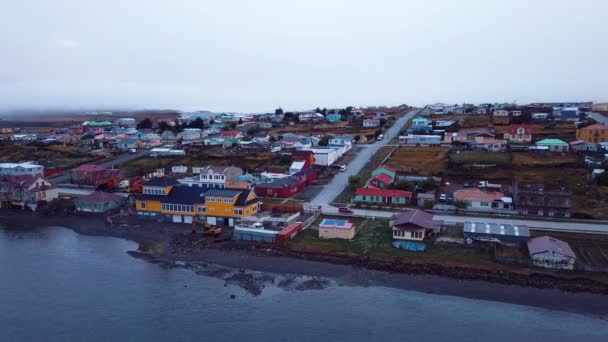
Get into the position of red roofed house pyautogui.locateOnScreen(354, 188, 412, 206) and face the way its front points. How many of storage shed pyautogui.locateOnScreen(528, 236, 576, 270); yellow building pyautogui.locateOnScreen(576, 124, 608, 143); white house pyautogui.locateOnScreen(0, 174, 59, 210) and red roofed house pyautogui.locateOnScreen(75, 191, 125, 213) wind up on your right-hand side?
2

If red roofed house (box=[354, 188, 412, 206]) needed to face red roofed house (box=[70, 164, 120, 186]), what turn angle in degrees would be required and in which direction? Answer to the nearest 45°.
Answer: approximately 90° to its right

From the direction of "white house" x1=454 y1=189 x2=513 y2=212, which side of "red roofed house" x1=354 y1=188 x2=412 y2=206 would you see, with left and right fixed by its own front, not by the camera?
left

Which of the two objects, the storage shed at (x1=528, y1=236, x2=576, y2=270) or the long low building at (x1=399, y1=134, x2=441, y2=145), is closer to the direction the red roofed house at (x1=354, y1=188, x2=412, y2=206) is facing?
the storage shed

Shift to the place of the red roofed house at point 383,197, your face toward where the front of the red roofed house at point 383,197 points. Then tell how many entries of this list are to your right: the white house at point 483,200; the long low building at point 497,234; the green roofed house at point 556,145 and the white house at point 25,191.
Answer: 1

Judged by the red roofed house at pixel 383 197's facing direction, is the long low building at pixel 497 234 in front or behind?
in front

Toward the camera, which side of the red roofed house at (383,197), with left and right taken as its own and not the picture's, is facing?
front

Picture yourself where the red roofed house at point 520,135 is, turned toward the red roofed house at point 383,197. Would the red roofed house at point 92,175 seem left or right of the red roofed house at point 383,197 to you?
right

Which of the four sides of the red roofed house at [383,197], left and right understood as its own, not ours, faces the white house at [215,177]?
right

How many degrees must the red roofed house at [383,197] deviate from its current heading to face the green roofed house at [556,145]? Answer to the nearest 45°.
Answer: approximately 135° to its left

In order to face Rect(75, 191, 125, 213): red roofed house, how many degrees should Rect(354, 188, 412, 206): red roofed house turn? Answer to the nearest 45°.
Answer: approximately 90° to its right

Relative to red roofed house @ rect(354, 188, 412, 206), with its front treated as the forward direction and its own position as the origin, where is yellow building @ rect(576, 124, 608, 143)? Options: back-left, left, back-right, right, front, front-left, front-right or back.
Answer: back-left

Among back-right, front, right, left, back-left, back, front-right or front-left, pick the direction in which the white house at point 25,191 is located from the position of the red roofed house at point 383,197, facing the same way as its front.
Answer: right

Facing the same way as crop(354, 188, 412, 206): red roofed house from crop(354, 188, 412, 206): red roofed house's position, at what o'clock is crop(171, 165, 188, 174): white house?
The white house is roughly at 4 o'clock from the red roofed house.

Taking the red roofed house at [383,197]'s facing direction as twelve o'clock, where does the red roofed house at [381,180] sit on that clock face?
the red roofed house at [381,180] is roughly at 6 o'clock from the red roofed house at [383,197].
